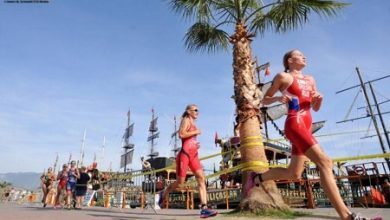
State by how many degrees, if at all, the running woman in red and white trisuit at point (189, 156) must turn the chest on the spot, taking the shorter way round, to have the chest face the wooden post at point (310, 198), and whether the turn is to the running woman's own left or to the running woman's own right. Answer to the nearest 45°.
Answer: approximately 45° to the running woman's own left

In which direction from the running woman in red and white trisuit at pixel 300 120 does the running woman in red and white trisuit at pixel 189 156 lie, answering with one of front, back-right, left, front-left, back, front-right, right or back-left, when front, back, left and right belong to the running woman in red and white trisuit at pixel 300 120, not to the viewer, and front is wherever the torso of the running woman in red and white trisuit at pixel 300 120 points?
back

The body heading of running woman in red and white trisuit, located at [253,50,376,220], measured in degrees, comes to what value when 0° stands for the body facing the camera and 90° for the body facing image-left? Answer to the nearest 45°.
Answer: approximately 315°

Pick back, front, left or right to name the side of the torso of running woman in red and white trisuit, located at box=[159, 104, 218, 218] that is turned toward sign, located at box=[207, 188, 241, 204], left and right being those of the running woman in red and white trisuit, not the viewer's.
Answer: left

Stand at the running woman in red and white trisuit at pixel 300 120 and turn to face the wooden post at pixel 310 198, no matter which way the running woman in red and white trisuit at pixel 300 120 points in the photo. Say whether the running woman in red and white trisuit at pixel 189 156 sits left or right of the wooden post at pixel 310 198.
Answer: left

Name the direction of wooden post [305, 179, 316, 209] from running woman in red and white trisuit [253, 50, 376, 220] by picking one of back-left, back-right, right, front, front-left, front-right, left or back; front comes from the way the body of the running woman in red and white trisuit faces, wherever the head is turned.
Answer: back-left

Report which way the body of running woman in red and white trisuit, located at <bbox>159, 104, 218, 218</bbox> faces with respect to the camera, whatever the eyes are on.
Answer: to the viewer's right
